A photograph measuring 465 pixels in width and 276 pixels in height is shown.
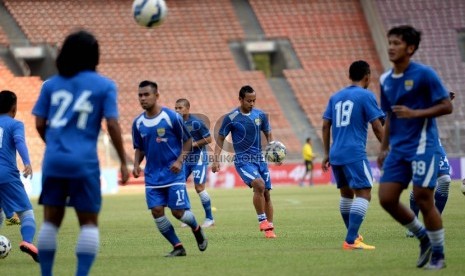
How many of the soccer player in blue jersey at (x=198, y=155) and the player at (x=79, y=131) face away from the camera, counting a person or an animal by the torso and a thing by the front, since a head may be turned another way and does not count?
1

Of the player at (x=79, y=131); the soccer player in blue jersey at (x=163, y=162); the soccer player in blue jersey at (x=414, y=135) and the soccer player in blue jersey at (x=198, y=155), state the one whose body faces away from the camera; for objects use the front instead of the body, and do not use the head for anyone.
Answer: the player

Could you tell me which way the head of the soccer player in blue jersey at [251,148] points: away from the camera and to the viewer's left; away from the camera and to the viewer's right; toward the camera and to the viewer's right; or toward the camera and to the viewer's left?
toward the camera and to the viewer's right

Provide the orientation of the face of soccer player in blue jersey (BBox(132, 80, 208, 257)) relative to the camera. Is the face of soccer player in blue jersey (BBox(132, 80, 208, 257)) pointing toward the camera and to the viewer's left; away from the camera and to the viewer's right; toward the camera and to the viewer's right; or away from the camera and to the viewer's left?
toward the camera and to the viewer's left

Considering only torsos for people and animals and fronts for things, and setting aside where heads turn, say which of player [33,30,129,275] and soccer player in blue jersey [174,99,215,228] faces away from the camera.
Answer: the player

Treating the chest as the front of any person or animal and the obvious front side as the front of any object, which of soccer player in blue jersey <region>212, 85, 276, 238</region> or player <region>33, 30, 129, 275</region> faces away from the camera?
the player

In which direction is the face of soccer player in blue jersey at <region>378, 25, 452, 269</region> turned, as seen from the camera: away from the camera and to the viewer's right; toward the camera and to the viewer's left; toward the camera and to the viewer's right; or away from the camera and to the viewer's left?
toward the camera and to the viewer's left

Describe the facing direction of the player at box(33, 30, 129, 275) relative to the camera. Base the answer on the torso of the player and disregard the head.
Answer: away from the camera

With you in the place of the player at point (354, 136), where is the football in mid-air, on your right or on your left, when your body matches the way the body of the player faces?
on your left

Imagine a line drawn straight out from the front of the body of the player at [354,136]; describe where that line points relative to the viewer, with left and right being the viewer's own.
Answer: facing away from the viewer and to the right of the viewer
